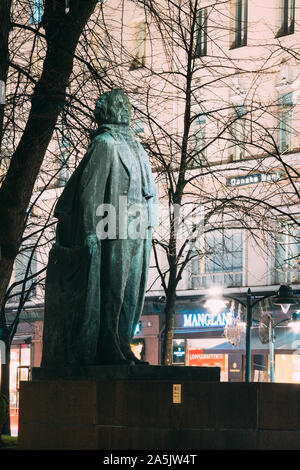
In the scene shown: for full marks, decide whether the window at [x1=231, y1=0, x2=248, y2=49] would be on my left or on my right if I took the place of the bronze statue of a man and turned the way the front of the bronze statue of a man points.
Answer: on my left

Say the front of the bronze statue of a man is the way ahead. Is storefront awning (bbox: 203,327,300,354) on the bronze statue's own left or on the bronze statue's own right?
on the bronze statue's own left

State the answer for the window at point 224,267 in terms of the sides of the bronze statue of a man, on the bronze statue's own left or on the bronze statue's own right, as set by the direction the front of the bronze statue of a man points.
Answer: on the bronze statue's own left

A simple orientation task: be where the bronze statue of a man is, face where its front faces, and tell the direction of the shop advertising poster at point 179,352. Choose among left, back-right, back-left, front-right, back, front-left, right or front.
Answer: back-left

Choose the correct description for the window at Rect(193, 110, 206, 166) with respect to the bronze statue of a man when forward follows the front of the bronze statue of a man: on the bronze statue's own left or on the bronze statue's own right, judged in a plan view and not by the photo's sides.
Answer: on the bronze statue's own left

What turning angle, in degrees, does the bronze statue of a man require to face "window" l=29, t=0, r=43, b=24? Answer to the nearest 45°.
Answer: approximately 135° to its left
